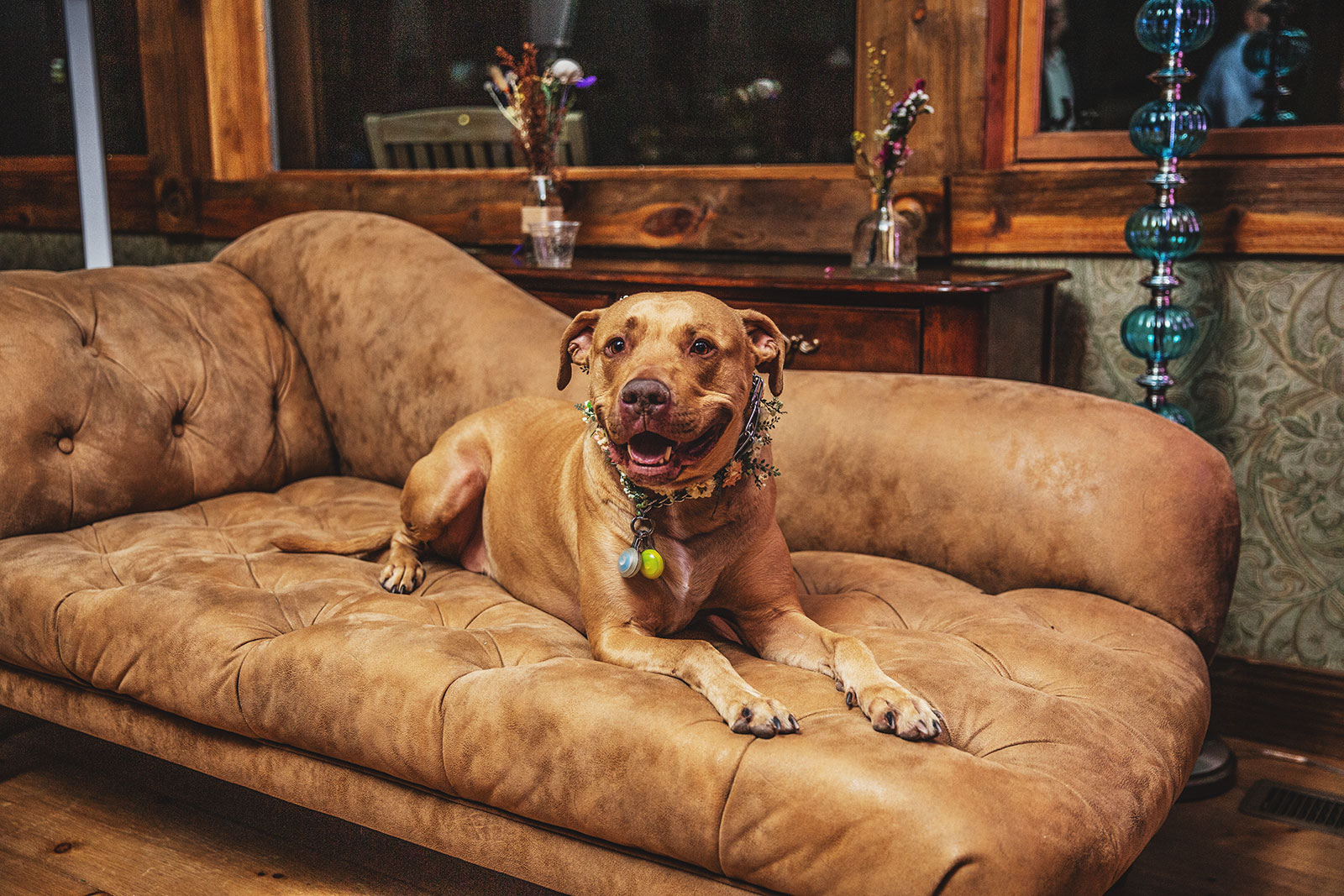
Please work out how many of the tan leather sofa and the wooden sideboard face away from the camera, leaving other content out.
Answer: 0

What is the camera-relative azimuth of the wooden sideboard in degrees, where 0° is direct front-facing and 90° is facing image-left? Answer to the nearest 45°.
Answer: approximately 0°

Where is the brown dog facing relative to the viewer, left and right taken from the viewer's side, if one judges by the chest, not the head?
facing the viewer and to the right of the viewer

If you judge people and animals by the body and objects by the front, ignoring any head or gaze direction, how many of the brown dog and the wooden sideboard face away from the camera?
0

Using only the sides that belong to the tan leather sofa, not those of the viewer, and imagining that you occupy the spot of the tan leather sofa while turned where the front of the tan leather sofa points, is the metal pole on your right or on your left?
on your right

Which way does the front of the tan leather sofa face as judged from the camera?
facing the viewer and to the left of the viewer
